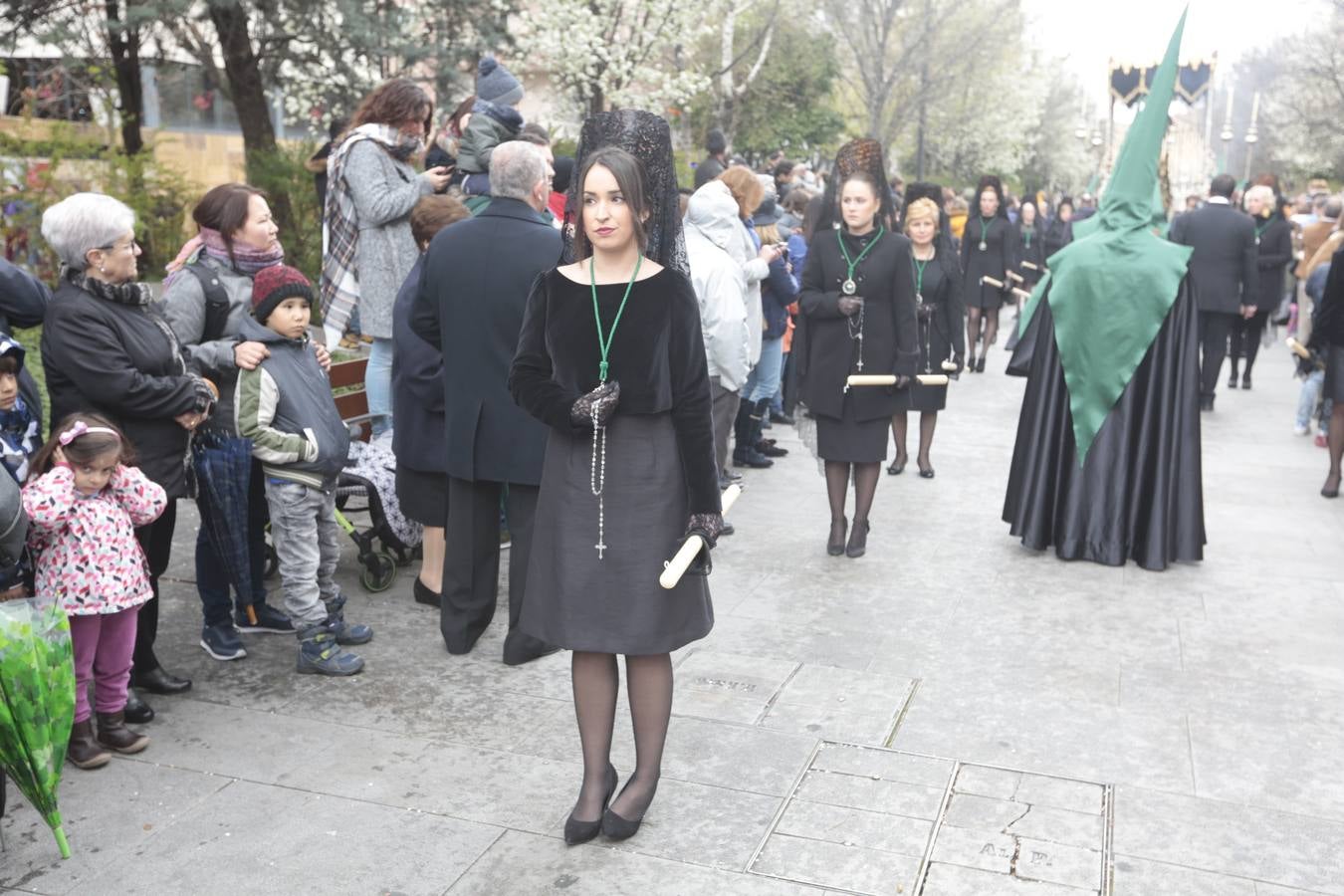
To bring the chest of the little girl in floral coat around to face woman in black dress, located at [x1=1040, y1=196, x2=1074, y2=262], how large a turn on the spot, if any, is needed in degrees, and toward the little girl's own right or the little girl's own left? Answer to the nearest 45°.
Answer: approximately 90° to the little girl's own left

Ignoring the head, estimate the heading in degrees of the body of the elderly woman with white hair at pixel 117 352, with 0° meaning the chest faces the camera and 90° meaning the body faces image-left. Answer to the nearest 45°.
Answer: approximately 270°

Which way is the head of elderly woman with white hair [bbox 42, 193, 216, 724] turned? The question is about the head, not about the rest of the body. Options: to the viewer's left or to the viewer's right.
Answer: to the viewer's right

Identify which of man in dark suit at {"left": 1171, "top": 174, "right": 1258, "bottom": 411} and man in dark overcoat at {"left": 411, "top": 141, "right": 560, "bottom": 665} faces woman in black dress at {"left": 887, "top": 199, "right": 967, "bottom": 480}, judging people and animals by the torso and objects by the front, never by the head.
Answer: man in dark overcoat at {"left": 411, "top": 141, "right": 560, "bottom": 665}

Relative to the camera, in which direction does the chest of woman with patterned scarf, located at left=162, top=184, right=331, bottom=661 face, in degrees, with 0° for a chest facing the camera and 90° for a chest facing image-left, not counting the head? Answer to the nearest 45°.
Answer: approximately 270°

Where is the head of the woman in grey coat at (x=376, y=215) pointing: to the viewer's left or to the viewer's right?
to the viewer's right

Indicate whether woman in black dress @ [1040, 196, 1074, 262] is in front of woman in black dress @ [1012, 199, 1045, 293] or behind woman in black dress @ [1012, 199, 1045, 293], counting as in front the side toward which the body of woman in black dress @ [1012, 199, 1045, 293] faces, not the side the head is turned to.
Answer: behind

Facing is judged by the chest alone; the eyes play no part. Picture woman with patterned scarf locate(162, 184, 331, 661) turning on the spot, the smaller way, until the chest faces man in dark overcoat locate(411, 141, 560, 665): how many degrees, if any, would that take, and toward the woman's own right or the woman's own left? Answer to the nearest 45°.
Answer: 0° — they already face them

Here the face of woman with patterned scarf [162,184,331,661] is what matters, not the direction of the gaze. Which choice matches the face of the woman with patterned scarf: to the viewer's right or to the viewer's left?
to the viewer's right

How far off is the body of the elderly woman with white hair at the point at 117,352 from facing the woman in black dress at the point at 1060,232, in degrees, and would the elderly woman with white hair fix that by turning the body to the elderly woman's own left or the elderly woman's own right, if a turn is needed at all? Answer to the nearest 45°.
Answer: approximately 45° to the elderly woman's own left
